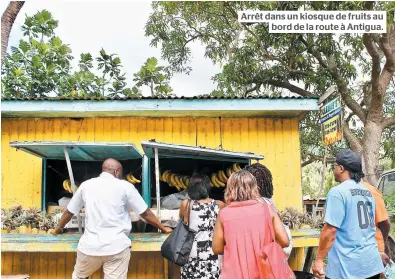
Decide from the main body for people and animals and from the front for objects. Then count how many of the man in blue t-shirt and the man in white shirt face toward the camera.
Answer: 0

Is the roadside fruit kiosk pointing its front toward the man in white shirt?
yes

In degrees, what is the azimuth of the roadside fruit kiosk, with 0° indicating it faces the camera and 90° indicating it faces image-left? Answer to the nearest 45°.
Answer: approximately 0°

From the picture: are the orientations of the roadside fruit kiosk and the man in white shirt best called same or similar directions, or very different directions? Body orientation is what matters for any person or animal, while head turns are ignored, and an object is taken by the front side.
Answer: very different directions

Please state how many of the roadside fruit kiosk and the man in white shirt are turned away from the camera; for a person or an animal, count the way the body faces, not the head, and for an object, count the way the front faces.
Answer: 1

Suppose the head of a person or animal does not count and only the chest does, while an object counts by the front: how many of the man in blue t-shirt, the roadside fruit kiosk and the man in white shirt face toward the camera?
1

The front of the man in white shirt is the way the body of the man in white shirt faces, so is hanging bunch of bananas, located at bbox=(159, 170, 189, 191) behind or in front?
in front

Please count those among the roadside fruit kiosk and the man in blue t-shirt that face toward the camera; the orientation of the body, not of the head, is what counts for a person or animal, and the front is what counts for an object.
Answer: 1

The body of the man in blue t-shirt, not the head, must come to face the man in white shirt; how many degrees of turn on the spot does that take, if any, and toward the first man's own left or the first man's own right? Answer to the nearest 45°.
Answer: approximately 45° to the first man's own left

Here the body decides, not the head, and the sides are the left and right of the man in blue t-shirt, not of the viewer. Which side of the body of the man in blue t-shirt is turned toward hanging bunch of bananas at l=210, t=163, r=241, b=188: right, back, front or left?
front

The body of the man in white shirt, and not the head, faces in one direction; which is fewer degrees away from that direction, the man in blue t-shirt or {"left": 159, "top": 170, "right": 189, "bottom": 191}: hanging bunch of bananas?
the hanging bunch of bananas

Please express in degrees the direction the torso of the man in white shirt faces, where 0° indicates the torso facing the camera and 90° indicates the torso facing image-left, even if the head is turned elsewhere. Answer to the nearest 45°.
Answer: approximately 180°

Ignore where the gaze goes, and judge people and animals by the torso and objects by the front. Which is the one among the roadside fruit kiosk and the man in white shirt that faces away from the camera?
the man in white shirt

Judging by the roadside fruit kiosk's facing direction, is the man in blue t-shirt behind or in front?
in front
